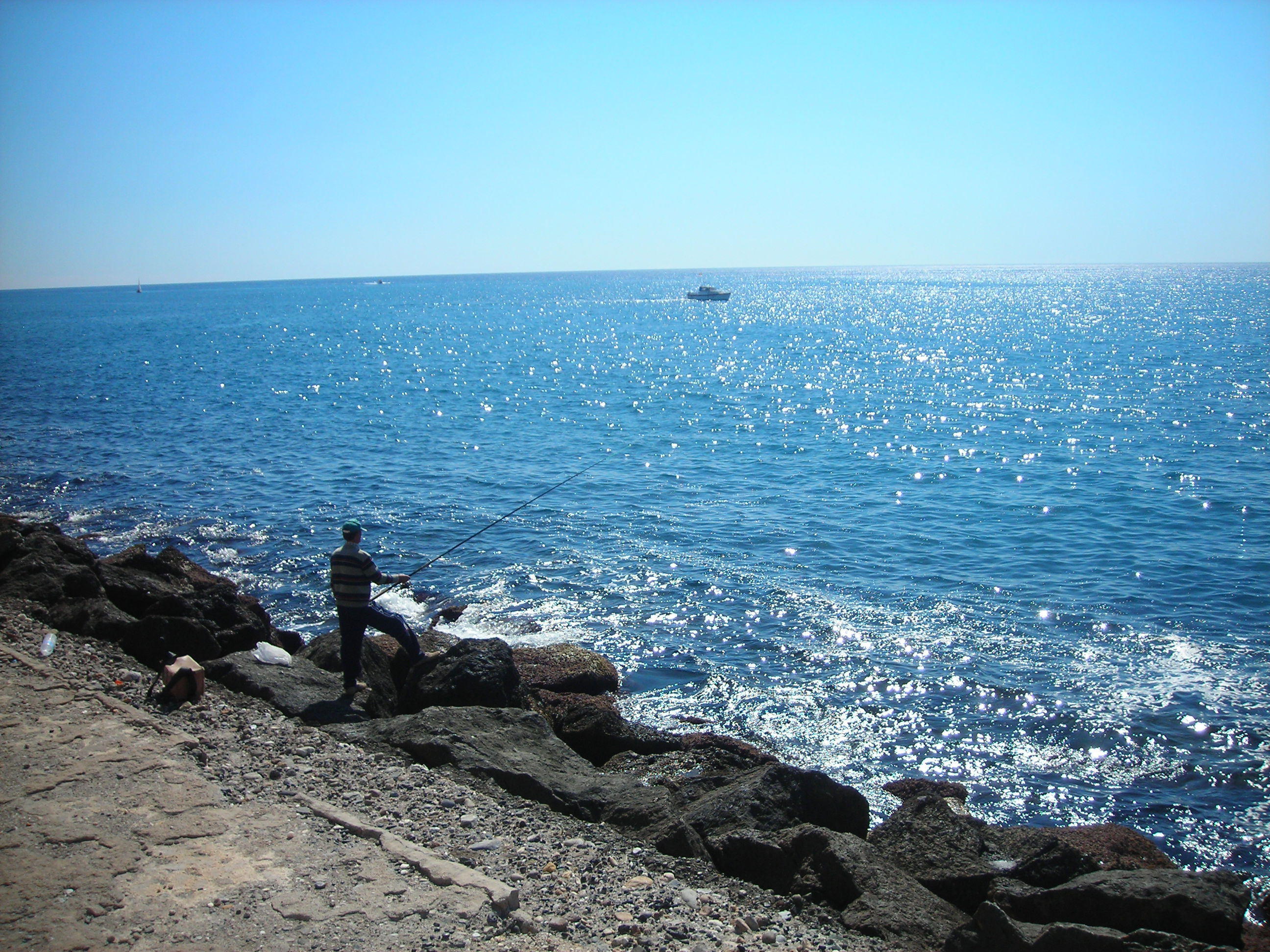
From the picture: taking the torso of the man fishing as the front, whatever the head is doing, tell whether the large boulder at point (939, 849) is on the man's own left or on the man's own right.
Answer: on the man's own right

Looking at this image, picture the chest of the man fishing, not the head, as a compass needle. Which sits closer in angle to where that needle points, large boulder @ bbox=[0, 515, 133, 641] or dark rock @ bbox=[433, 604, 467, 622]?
the dark rock

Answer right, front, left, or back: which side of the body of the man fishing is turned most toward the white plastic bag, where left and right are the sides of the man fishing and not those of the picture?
left

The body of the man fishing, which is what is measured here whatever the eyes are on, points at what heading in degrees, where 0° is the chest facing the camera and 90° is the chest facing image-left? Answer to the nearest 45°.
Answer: approximately 225°

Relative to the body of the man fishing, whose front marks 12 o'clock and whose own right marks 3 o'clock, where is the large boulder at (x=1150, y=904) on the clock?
The large boulder is roughly at 3 o'clock from the man fishing.

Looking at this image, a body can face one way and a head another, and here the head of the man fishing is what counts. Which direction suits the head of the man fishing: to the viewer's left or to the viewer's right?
to the viewer's right

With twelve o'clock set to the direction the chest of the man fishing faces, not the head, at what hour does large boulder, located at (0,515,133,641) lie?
The large boulder is roughly at 9 o'clock from the man fishing.

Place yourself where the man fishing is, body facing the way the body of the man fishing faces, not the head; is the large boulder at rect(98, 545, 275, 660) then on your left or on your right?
on your left

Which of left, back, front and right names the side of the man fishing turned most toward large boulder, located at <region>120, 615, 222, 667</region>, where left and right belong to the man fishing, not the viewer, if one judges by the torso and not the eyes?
left

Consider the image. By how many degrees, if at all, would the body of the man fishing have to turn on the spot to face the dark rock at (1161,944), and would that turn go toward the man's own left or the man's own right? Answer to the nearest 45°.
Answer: approximately 90° to the man's own right
